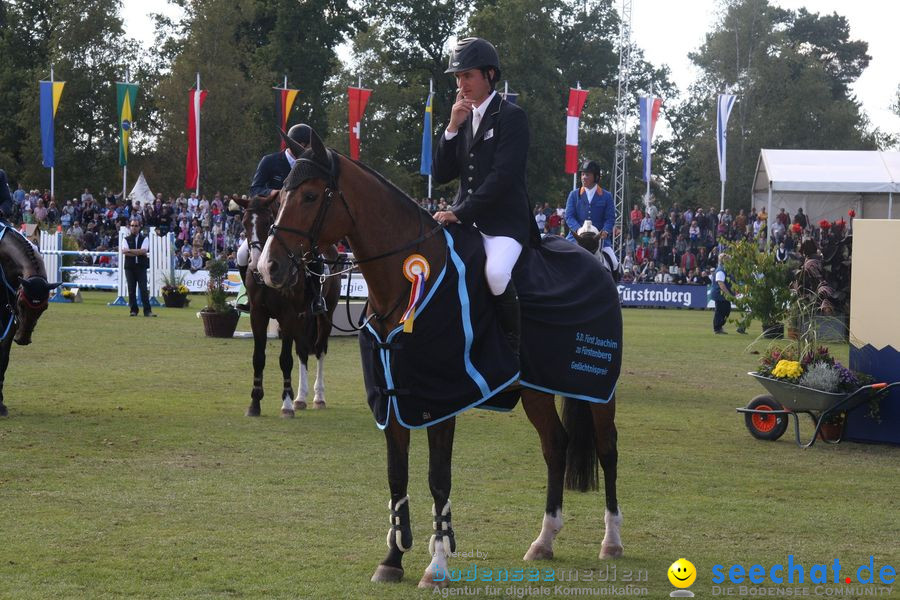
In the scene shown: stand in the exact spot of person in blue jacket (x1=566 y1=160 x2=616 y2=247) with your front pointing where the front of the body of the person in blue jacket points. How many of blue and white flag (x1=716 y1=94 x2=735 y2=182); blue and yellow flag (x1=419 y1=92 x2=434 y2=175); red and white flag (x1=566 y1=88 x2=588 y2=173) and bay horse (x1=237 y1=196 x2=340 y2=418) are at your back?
3

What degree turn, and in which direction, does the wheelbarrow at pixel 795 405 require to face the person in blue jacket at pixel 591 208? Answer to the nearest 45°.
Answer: approximately 45° to its right

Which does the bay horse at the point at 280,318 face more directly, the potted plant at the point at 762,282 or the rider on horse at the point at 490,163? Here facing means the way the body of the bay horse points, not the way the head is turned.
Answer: the rider on horse

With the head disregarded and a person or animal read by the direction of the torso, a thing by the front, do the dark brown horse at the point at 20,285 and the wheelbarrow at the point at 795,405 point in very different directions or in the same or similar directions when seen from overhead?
very different directions

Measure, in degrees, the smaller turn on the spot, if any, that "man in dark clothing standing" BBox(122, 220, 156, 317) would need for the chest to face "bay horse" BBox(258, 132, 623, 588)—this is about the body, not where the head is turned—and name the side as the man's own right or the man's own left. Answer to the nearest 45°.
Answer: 0° — they already face it

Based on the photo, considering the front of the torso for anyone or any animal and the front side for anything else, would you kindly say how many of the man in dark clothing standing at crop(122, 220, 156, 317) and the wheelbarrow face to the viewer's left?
1

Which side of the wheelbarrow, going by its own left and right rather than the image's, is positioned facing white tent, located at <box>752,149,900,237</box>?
right

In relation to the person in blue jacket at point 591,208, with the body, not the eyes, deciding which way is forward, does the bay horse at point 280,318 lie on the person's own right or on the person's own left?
on the person's own right

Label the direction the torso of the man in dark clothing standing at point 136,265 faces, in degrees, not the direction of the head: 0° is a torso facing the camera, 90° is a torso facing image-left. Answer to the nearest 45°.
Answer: approximately 0°

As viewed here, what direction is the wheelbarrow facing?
to the viewer's left
